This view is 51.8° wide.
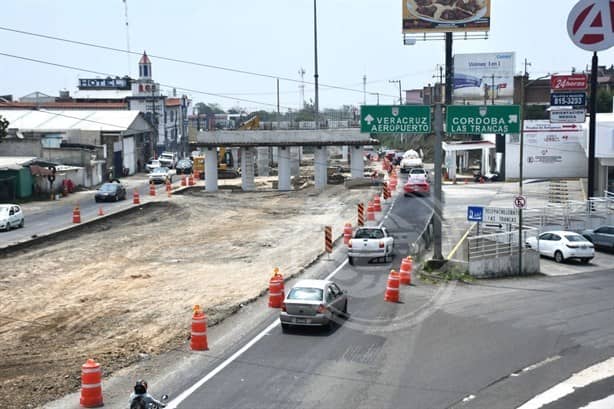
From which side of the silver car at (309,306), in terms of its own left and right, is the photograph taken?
back

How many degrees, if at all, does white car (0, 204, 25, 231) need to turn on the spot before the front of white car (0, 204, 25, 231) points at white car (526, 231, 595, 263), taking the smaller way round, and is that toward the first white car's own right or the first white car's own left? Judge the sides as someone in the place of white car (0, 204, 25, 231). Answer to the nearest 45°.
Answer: approximately 90° to the first white car's own left

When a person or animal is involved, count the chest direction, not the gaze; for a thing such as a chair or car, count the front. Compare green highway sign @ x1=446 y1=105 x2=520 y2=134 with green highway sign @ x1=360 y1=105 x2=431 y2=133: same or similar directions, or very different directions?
same or similar directions

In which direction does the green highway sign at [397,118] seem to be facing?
toward the camera

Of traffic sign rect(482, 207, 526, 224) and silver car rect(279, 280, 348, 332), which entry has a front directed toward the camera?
the traffic sign

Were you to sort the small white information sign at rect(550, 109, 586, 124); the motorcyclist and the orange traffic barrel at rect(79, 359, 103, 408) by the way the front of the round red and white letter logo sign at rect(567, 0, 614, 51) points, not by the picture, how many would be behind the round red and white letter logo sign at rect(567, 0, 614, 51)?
1

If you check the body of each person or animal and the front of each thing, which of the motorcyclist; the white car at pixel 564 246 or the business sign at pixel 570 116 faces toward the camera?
the business sign

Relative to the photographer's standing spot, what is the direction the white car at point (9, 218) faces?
facing the viewer and to the left of the viewer

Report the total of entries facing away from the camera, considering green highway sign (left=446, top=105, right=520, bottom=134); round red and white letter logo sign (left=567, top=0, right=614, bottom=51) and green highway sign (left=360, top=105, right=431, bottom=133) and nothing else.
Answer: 0

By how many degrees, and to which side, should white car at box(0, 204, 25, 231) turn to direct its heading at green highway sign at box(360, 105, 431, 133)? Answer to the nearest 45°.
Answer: approximately 90° to its left

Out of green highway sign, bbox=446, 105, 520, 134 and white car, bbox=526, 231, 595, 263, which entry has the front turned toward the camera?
the green highway sign

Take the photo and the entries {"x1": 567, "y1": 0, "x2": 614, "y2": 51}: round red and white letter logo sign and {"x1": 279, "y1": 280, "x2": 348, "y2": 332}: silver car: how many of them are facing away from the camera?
1

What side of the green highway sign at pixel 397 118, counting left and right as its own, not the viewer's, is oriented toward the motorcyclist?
front

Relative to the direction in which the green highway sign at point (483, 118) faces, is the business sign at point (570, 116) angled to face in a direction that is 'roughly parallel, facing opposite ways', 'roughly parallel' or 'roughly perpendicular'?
roughly parallel

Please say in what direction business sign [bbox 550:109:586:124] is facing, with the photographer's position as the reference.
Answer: facing the viewer

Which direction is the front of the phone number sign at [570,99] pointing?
toward the camera
